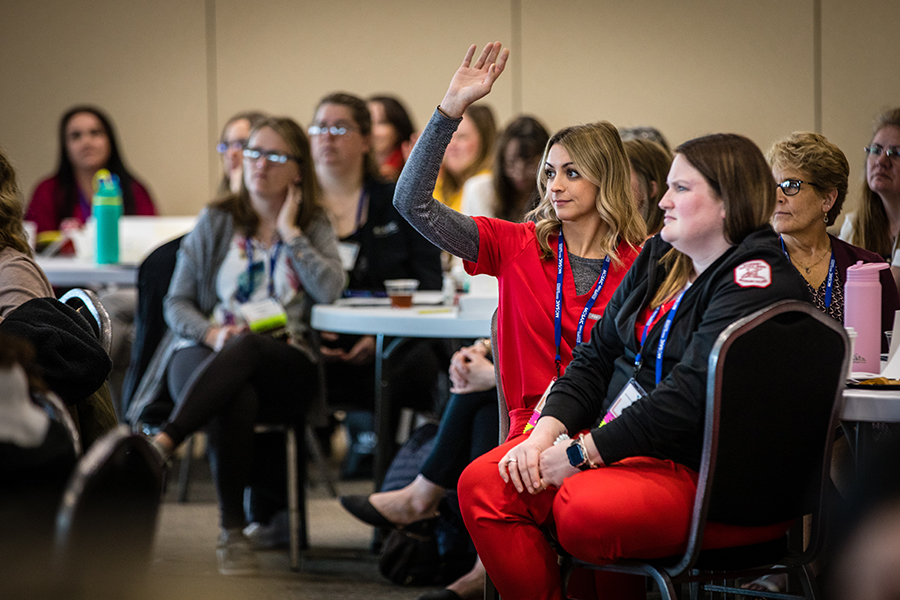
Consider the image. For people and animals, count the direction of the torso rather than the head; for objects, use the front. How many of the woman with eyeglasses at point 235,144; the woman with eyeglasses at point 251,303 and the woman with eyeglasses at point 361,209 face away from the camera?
0

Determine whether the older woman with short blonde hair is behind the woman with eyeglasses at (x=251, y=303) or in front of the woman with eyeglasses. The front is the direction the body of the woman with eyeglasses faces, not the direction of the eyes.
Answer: in front

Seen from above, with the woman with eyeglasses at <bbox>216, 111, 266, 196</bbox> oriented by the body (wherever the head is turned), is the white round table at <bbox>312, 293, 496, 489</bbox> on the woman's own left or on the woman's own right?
on the woman's own left

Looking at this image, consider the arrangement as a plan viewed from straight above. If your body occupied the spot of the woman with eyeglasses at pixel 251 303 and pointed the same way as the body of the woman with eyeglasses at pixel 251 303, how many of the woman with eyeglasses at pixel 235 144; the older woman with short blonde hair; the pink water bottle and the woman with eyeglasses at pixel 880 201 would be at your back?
1

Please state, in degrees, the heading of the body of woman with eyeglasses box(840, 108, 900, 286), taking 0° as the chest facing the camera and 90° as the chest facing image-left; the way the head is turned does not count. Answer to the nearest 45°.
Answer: approximately 45°

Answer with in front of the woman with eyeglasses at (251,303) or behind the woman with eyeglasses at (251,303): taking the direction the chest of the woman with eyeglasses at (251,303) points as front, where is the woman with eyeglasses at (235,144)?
behind

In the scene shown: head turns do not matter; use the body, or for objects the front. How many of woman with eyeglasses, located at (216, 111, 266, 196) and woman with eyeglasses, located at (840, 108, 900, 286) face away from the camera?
0

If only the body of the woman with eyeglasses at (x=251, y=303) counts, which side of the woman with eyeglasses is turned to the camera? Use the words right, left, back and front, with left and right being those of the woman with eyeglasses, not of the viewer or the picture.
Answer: front
